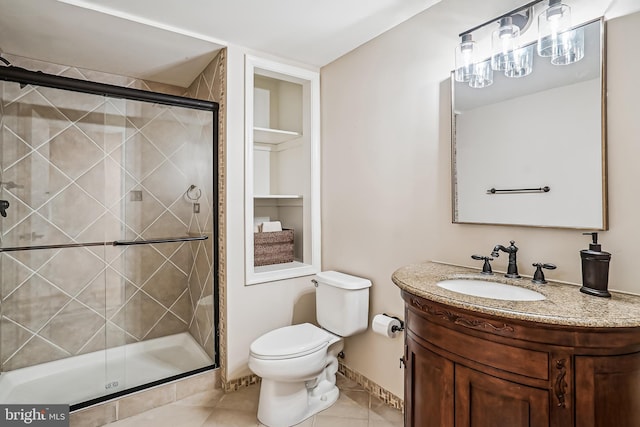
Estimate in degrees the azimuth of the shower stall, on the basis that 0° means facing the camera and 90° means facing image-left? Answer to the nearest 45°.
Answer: approximately 315°

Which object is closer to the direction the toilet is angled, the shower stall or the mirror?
the shower stall

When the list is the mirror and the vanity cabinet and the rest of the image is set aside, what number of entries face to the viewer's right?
0

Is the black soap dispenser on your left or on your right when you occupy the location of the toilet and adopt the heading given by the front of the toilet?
on your left

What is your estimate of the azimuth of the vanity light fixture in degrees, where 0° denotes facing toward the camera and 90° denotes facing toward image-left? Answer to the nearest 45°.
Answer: approximately 45°

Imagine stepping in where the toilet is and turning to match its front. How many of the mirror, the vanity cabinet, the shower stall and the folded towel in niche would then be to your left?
2

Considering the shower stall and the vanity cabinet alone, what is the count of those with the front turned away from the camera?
0

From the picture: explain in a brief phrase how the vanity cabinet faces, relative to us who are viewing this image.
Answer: facing the viewer and to the left of the viewer

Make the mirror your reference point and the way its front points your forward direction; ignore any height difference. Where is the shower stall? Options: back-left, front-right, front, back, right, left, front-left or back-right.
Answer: front-right

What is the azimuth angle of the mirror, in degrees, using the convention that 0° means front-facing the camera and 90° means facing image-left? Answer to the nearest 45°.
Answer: approximately 45°

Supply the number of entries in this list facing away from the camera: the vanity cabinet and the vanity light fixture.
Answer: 0

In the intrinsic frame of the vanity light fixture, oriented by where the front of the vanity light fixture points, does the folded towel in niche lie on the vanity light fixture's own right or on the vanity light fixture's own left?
on the vanity light fixture's own right
